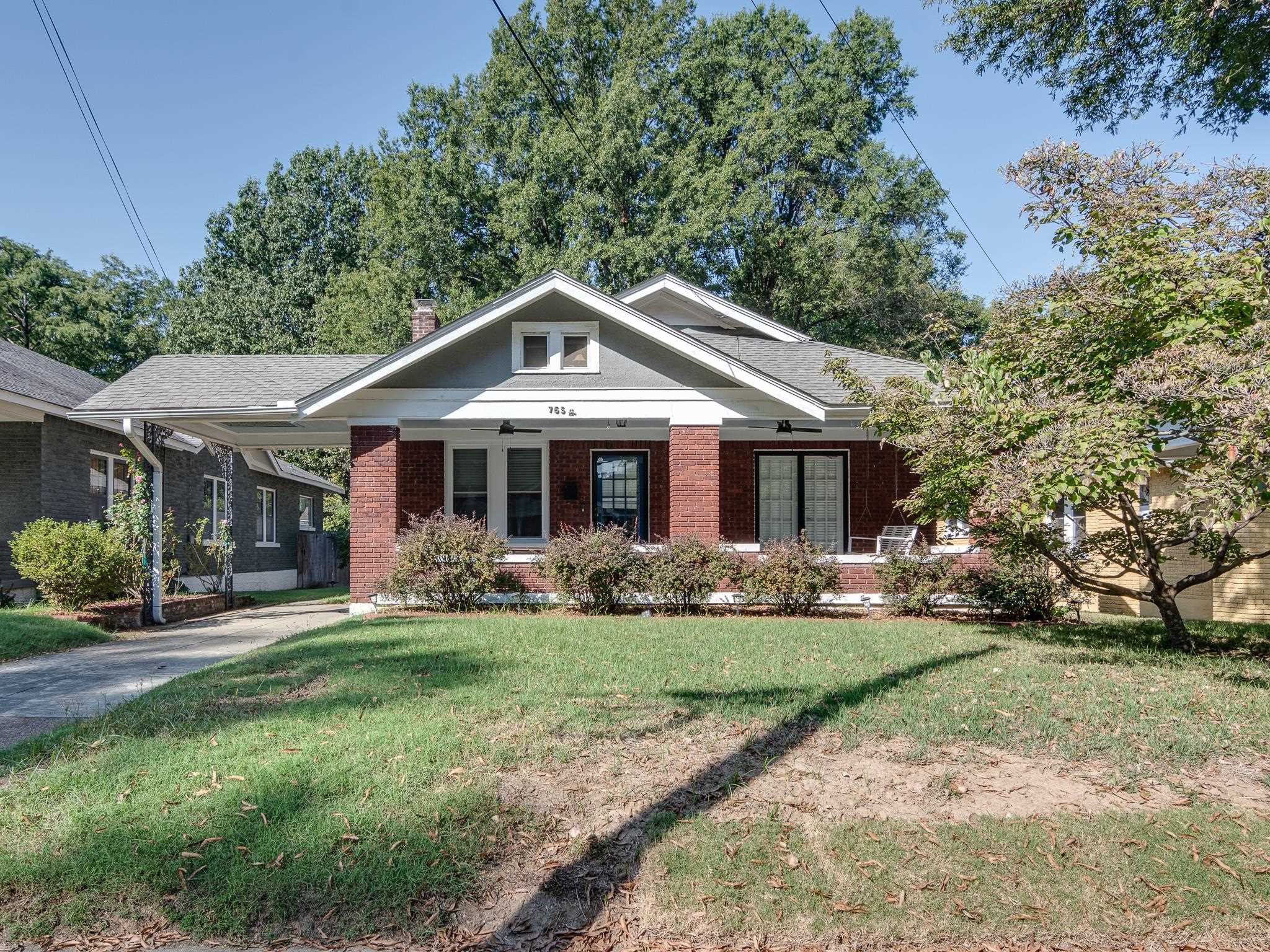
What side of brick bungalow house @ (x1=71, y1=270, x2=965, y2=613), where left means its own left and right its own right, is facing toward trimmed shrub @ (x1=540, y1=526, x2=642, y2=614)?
front

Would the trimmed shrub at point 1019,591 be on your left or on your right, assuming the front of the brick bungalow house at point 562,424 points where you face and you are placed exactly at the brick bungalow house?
on your left

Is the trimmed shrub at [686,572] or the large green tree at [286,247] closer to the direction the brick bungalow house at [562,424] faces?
the trimmed shrub

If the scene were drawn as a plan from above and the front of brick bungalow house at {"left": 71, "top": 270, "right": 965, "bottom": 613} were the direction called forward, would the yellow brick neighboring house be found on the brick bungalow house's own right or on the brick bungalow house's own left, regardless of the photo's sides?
on the brick bungalow house's own left

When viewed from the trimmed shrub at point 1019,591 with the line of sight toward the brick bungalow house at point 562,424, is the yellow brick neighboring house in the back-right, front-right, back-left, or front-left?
back-right

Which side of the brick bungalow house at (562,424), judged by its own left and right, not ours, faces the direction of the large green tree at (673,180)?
back

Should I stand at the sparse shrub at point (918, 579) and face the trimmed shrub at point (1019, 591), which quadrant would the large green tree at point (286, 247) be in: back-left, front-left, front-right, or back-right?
back-left

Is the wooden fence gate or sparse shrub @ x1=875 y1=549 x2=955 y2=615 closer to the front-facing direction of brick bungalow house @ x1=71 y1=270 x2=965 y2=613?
the sparse shrub

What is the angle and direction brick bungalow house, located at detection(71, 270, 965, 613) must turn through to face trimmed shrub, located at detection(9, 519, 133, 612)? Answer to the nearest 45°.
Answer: approximately 90° to its right

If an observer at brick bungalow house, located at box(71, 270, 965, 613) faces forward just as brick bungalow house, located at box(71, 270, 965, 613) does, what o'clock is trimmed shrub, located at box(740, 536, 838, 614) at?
The trimmed shrub is roughly at 10 o'clock from the brick bungalow house.

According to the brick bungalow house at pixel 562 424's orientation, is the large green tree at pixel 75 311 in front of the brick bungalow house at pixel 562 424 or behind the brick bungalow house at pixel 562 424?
behind

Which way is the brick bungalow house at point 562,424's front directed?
toward the camera
